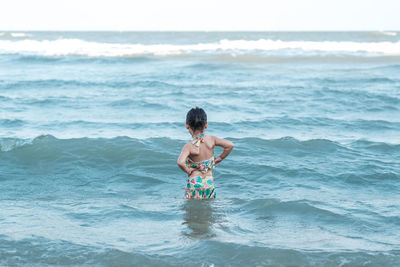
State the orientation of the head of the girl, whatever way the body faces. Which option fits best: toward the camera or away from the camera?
away from the camera

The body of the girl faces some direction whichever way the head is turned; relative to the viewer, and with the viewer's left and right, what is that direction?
facing away from the viewer
